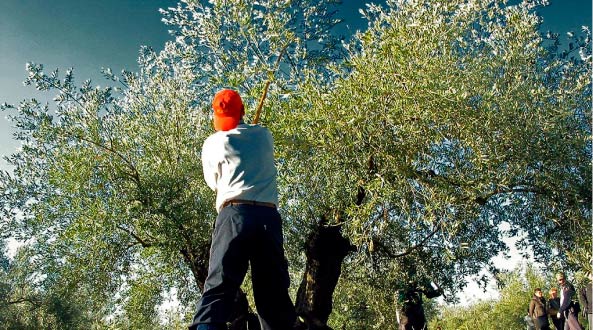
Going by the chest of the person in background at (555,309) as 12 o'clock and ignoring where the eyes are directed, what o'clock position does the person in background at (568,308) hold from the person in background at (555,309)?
the person in background at (568,308) is roughly at 10 o'clock from the person in background at (555,309).

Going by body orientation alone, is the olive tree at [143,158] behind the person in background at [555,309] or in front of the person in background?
in front

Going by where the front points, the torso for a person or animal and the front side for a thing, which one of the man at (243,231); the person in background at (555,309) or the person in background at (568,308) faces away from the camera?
the man

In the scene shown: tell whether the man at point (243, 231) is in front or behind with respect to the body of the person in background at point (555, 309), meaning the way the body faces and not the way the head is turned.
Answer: in front

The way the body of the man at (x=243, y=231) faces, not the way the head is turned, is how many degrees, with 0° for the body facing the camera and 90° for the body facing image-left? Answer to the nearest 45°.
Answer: approximately 180°

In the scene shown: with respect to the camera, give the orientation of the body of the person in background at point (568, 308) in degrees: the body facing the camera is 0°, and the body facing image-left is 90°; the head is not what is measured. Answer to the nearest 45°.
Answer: approximately 45°

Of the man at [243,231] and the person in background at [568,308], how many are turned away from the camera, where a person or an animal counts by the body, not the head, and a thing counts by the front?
1

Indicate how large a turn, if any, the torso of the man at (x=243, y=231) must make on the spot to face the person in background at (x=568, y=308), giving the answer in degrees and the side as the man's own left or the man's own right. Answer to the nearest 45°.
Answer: approximately 45° to the man's own right

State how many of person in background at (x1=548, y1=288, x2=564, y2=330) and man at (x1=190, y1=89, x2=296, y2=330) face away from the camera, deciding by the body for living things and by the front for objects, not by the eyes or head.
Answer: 1

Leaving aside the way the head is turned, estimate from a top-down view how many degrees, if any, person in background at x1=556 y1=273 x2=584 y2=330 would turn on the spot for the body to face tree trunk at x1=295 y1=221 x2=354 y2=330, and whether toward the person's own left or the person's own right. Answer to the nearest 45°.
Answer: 0° — they already face it

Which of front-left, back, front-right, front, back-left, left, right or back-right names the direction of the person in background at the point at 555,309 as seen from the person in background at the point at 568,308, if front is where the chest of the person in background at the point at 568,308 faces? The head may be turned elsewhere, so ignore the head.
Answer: front-right

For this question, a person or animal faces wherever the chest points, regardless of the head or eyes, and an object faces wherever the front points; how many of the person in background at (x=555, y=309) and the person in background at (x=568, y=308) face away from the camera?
0
